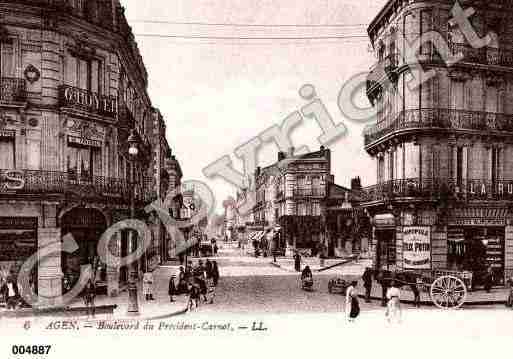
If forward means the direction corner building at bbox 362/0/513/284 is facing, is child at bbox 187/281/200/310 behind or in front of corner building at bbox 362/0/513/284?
in front

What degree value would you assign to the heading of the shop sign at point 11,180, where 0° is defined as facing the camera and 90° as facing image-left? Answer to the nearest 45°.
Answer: approximately 0°

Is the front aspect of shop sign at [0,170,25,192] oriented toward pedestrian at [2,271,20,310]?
yes

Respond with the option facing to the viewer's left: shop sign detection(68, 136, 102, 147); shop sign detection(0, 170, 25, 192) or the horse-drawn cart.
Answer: the horse-drawn cart

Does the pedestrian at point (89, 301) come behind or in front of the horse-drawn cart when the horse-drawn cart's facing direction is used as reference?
in front

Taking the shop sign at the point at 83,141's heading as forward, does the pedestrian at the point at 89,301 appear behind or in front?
in front

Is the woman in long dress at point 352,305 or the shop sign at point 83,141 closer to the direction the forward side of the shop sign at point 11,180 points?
the woman in long dress

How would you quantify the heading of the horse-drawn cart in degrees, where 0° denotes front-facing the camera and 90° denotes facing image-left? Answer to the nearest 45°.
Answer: approximately 90°

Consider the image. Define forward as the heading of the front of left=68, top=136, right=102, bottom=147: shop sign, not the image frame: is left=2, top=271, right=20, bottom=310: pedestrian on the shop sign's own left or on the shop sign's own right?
on the shop sign's own right

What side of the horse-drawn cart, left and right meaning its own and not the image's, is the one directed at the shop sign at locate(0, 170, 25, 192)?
front

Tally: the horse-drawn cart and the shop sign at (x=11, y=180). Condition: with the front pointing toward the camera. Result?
1

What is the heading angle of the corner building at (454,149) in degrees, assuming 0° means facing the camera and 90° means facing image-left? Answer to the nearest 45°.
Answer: approximately 45°

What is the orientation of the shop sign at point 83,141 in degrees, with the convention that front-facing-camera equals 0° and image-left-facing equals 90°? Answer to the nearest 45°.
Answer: approximately 315°
